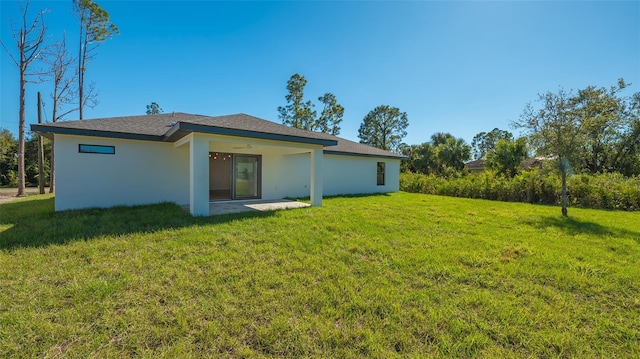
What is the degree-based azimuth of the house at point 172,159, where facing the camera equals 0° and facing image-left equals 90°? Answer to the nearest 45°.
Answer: approximately 135°
